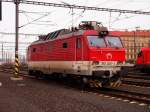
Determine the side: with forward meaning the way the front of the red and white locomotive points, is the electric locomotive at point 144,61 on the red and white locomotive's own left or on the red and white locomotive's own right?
on the red and white locomotive's own left

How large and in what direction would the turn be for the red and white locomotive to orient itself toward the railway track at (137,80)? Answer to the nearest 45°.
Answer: approximately 90° to its left

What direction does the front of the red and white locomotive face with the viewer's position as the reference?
facing the viewer and to the right of the viewer
